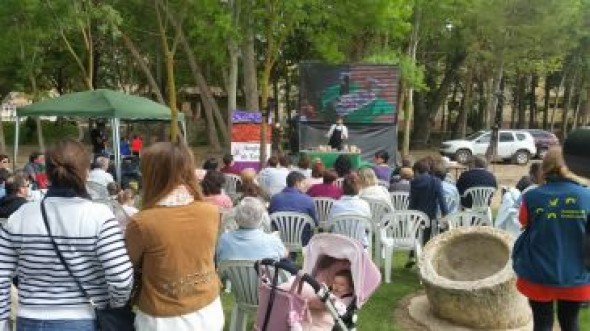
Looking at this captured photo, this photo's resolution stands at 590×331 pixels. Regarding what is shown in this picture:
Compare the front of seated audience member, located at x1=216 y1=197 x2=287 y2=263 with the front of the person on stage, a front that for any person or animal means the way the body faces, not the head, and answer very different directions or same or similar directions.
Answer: very different directions

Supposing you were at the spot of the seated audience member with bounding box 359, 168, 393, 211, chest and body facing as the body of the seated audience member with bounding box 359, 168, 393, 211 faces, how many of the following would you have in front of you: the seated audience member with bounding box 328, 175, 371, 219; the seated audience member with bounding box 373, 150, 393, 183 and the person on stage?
2

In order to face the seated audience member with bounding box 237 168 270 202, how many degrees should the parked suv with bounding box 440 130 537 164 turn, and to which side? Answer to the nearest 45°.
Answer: approximately 90° to its left

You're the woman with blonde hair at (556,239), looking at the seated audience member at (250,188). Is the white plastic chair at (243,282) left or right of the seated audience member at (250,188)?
left

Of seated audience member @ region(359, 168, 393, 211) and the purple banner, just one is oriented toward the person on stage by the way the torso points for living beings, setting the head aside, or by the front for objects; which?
the seated audience member

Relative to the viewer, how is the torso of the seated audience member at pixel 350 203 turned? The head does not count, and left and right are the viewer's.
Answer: facing away from the viewer

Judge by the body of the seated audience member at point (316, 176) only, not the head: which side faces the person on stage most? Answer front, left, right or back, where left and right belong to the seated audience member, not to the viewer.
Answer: front

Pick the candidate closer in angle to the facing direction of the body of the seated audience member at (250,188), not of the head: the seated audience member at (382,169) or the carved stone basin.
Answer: the seated audience member

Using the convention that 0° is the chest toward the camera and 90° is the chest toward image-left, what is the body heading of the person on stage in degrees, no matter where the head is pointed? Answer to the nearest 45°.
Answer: approximately 0°

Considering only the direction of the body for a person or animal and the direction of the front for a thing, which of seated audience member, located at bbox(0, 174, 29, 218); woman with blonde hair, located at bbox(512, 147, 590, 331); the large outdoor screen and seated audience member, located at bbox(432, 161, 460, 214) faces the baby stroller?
the large outdoor screen

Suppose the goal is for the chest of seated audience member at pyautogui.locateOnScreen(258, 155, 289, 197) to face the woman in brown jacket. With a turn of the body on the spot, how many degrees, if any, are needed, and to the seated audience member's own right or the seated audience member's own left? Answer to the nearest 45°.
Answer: approximately 180°

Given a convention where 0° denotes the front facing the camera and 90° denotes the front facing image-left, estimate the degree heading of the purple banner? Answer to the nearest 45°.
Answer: approximately 0°

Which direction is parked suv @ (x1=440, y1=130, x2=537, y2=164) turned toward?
to the viewer's left

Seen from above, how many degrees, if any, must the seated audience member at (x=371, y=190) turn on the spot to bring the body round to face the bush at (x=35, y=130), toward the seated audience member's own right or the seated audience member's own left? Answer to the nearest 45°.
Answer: approximately 45° to the seated audience member's own left

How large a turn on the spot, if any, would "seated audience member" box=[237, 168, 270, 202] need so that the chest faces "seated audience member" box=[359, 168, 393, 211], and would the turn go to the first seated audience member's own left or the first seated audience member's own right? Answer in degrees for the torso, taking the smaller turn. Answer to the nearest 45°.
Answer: approximately 90° to the first seated audience member's own right
